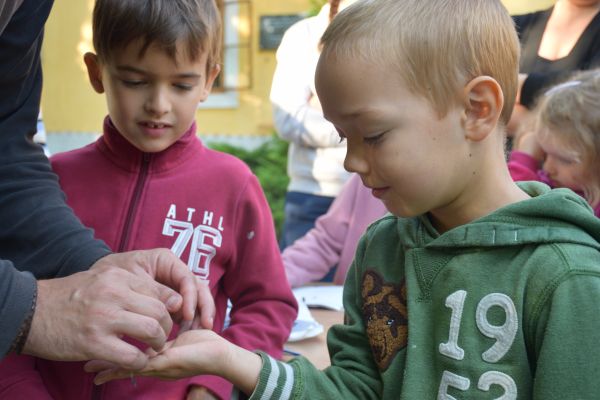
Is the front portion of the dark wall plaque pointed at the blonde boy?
yes

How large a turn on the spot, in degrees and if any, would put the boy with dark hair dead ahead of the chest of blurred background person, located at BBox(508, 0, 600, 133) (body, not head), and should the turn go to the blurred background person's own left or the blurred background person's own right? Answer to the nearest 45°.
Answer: approximately 45° to the blurred background person's own right

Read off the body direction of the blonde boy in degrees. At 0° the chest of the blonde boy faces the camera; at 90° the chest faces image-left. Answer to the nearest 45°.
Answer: approximately 45°

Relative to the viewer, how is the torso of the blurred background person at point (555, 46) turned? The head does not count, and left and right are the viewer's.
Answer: facing the viewer

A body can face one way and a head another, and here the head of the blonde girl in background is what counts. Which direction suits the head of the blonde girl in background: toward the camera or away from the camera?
toward the camera

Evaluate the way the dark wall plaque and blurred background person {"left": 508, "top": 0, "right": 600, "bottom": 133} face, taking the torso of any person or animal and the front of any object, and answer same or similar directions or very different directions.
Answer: same or similar directions

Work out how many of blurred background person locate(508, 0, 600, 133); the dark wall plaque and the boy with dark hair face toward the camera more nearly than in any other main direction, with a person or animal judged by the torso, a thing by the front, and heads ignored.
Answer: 3

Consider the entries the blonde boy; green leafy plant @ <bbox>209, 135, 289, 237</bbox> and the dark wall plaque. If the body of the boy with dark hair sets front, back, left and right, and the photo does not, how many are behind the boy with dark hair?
2

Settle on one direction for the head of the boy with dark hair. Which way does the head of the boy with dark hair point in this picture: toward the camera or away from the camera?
toward the camera

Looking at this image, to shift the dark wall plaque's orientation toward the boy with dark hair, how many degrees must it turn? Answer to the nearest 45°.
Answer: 0° — it already faces them

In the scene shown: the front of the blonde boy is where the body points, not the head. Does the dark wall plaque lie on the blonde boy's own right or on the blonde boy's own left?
on the blonde boy's own right

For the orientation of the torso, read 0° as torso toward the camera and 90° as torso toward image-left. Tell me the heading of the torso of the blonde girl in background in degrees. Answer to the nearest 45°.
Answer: approximately 45°

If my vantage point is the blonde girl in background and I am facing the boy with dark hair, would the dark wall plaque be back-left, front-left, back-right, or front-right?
back-right

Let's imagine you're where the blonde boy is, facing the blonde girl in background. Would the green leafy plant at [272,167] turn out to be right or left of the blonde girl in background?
left

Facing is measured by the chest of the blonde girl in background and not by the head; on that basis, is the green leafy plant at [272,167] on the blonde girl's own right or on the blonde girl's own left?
on the blonde girl's own right

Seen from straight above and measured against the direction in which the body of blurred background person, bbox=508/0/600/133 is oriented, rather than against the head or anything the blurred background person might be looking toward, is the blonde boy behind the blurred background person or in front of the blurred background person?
in front

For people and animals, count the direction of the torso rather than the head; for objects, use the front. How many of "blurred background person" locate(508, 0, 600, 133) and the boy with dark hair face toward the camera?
2
